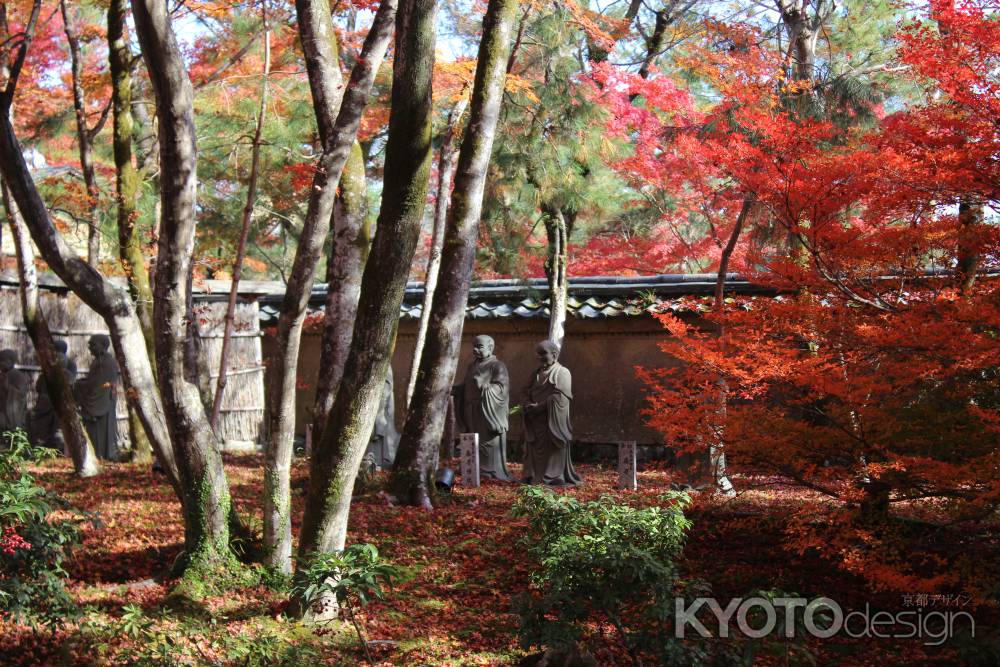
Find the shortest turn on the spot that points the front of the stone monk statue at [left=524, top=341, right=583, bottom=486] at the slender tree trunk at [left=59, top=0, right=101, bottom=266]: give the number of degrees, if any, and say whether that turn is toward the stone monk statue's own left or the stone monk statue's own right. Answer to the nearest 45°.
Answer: approximately 45° to the stone monk statue's own right

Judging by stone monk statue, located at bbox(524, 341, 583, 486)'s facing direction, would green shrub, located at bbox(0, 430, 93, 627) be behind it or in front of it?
in front

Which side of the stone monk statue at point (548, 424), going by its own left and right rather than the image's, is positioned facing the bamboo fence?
right

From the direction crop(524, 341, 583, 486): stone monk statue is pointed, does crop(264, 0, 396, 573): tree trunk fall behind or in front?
in front

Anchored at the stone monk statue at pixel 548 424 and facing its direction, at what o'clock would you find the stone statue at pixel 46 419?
The stone statue is roughly at 2 o'clock from the stone monk statue.

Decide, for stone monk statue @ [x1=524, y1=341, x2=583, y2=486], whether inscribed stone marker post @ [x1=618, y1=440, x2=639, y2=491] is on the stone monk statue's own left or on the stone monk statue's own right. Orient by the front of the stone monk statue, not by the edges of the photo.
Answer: on the stone monk statue's own left

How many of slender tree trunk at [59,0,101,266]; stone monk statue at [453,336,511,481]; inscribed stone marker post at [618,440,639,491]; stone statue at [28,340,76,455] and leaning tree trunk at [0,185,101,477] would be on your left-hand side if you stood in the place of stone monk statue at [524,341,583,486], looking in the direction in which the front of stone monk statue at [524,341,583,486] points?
1

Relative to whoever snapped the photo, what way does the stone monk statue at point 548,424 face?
facing the viewer and to the left of the viewer

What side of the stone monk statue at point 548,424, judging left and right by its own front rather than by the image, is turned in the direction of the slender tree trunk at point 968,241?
left

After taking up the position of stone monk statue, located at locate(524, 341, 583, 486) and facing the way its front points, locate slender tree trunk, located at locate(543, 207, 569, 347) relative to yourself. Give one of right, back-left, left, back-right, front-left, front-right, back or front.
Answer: back-right
